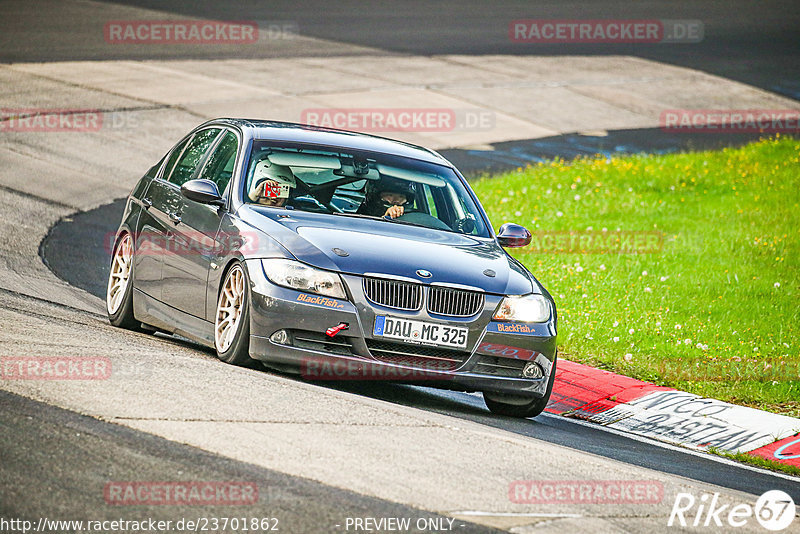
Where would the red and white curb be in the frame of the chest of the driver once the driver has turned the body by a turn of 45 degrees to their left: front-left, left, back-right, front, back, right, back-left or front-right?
front

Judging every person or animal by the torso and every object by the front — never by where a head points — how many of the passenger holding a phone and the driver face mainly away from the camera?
0

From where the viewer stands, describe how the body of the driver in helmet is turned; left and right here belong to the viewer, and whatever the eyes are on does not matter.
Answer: facing the viewer and to the right of the viewer

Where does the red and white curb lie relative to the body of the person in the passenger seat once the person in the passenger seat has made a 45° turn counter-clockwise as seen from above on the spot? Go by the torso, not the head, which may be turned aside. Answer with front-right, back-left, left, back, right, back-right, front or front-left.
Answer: front
